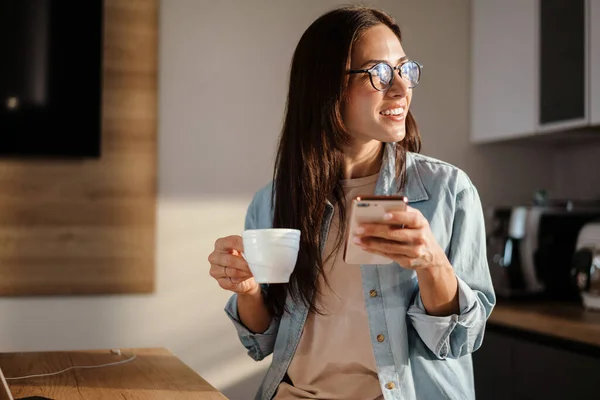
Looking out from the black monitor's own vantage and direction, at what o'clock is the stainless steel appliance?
The stainless steel appliance is roughly at 10 o'clock from the black monitor.

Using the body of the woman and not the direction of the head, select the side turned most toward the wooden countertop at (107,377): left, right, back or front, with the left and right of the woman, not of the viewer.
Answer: right

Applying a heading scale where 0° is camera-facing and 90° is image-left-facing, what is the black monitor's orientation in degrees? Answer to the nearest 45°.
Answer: approximately 0°

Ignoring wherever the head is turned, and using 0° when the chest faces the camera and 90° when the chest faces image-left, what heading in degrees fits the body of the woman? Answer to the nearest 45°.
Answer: approximately 0°

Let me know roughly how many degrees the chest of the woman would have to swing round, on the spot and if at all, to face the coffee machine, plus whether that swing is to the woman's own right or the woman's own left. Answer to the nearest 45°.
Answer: approximately 135° to the woman's own left

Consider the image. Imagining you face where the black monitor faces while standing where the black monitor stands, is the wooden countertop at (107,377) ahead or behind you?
ahead

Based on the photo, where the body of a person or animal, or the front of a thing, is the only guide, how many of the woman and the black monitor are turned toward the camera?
2

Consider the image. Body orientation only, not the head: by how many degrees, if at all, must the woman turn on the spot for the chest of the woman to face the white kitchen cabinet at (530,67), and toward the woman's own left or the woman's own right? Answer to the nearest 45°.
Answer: approximately 135° to the woman's own left
